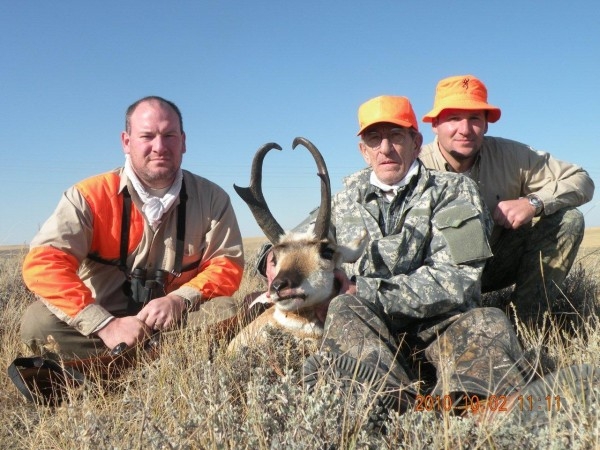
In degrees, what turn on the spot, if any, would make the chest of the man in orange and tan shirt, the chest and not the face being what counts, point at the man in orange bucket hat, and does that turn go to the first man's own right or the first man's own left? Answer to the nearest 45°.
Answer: approximately 90° to the first man's own left

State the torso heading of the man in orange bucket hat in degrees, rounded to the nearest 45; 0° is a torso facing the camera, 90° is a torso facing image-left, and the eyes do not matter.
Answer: approximately 0°

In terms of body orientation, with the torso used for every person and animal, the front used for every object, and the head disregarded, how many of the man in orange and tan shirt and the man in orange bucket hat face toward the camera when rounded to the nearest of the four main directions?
2

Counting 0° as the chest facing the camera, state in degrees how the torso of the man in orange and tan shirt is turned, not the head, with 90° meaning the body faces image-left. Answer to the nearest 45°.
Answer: approximately 0°

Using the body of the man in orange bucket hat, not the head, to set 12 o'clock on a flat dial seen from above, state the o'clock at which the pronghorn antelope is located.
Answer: The pronghorn antelope is roughly at 1 o'clock from the man in orange bucket hat.

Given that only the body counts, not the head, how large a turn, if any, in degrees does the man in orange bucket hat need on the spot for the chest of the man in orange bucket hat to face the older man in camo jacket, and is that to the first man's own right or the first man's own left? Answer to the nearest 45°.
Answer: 0° — they already face them

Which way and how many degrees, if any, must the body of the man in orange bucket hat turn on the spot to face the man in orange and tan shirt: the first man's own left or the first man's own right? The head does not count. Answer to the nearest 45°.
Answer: approximately 45° to the first man's own right
